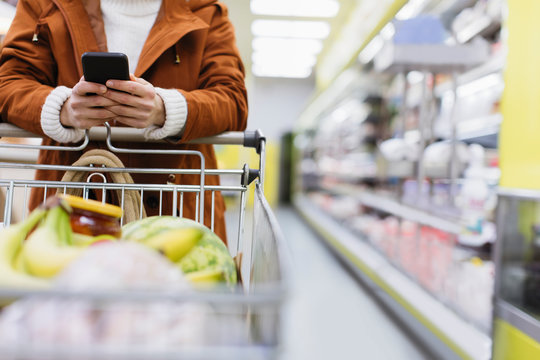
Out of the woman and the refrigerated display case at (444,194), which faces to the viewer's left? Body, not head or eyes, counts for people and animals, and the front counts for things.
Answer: the refrigerated display case

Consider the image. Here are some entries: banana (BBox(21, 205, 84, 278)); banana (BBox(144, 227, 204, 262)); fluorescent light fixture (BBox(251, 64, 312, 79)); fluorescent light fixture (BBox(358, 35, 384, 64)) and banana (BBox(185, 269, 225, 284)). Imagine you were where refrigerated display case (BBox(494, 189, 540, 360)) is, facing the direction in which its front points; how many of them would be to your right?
2

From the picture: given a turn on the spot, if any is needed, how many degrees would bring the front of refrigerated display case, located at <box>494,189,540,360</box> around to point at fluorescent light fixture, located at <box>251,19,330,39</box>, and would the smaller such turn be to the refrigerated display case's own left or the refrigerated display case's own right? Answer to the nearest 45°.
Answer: approximately 90° to the refrigerated display case's own right

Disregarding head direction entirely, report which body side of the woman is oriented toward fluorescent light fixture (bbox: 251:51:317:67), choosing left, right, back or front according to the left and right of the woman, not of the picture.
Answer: back

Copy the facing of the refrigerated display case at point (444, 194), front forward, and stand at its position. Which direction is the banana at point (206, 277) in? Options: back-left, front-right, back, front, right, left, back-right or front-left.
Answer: left

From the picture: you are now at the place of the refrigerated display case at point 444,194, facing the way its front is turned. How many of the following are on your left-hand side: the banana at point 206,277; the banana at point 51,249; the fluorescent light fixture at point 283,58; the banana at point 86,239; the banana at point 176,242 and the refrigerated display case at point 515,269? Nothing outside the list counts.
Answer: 5

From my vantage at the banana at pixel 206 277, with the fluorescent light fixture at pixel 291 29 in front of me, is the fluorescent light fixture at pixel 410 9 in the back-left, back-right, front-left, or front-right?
front-right

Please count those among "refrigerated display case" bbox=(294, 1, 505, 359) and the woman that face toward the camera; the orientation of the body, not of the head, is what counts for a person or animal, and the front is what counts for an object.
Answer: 1

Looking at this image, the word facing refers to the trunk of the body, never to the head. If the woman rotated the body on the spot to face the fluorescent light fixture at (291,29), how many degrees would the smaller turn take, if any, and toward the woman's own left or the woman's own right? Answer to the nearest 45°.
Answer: approximately 135° to the woman's own left

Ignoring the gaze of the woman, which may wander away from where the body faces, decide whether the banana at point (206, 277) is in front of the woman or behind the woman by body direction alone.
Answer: in front

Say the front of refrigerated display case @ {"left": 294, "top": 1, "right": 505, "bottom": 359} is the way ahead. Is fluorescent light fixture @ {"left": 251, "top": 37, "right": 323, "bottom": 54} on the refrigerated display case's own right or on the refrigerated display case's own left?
on the refrigerated display case's own right

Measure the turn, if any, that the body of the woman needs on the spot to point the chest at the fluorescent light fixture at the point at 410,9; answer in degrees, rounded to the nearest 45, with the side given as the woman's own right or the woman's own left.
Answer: approximately 135° to the woman's own left

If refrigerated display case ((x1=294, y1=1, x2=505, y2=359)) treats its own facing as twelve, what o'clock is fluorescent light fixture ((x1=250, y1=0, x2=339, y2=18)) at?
The fluorescent light fixture is roughly at 2 o'clock from the refrigerated display case.

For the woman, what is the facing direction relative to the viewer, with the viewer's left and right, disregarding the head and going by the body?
facing the viewer

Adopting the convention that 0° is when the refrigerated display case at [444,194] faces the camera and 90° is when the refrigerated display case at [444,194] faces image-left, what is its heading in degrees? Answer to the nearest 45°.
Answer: approximately 90°

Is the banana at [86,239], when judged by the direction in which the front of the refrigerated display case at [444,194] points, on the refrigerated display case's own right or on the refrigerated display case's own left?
on the refrigerated display case's own left
